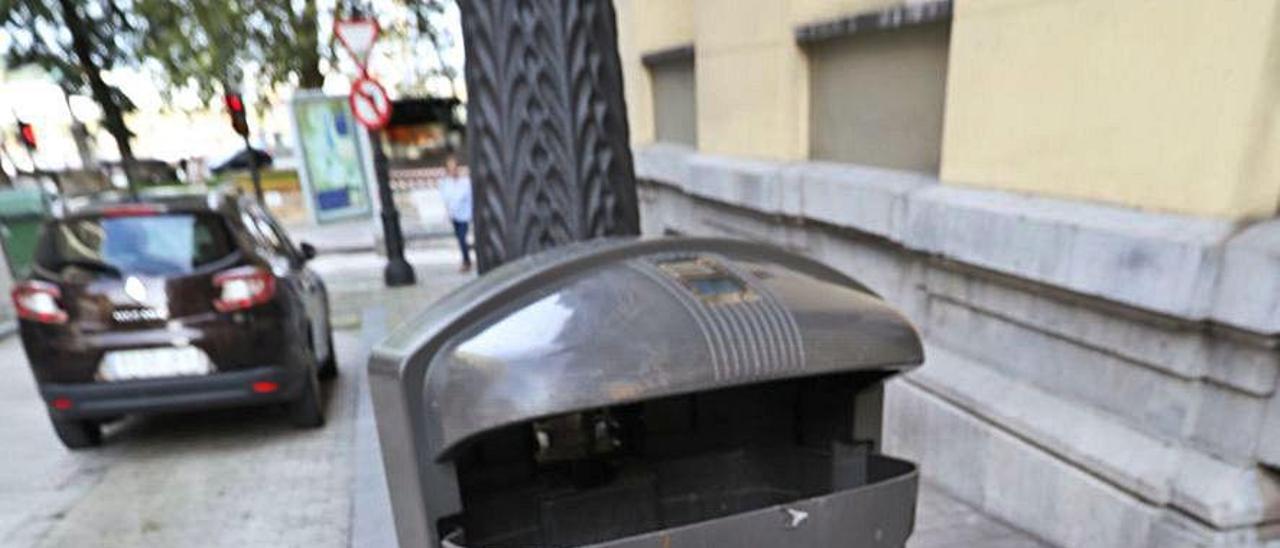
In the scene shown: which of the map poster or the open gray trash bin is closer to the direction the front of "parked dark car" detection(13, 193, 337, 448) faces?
the map poster

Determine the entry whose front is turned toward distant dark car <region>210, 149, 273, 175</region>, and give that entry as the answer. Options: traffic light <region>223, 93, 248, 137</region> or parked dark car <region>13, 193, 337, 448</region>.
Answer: parked dark car <region>13, 193, 337, 448</region>

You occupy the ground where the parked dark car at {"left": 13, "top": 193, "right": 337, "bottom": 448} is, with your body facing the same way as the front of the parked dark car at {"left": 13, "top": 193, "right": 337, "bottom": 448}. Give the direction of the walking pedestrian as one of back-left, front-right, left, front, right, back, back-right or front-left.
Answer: front-right

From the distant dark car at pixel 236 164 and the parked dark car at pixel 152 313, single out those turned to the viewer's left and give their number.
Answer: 1

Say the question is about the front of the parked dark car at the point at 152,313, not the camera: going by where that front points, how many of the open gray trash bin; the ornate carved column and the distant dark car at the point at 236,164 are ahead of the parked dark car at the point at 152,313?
1

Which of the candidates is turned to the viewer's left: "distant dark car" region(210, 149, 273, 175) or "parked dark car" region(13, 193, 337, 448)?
"distant dark car" region(210, 149, 273, 175)

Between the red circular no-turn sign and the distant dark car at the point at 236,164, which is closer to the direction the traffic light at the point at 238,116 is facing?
the red circular no-turn sign

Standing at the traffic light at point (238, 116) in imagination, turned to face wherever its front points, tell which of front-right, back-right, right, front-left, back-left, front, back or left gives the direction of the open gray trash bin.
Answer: front-left

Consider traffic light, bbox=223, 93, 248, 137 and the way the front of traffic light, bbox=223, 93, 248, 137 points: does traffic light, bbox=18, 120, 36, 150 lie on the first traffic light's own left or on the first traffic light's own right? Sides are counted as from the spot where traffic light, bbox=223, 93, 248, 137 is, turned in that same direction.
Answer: on the first traffic light's own right

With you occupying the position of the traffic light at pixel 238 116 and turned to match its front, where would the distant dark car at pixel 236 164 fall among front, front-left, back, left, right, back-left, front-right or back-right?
back-right

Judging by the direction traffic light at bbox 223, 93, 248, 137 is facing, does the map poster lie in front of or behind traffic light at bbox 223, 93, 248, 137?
in front

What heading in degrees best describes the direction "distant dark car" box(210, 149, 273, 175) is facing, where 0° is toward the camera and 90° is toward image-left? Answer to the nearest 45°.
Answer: approximately 90°

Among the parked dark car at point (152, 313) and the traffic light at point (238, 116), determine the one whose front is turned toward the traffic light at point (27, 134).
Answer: the parked dark car

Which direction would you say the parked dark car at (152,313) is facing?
away from the camera

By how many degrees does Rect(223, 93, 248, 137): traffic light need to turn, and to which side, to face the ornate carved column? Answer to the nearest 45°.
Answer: approximately 45° to its left
